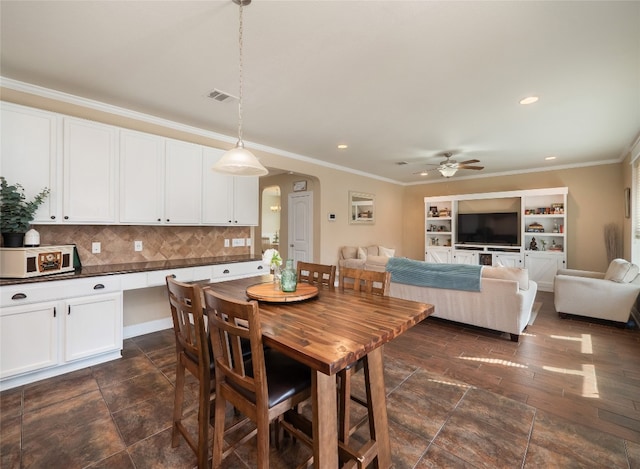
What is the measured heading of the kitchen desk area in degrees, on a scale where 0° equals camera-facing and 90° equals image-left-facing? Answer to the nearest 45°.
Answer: approximately 315°

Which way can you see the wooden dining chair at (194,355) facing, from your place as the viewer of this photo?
facing away from the viewer and to the right of the viewer

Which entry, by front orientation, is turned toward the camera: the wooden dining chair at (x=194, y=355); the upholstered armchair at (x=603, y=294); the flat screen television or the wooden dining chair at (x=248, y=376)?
the flat screen television

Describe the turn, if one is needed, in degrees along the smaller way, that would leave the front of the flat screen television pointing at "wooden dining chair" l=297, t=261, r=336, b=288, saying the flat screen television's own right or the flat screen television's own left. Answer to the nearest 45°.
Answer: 0° — it already faces it

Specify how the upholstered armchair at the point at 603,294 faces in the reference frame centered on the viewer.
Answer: facing to the left of the viewer

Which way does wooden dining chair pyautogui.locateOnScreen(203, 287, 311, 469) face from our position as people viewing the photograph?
facing away from the viewer and to the right of the viewer

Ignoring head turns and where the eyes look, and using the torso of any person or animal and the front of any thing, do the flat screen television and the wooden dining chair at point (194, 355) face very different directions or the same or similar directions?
very different directions

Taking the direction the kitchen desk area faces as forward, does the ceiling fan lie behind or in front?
in front

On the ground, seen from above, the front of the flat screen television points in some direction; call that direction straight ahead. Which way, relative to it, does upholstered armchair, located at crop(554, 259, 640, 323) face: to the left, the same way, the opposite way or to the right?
to the right

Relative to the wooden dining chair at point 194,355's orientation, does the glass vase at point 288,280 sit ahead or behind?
ahead

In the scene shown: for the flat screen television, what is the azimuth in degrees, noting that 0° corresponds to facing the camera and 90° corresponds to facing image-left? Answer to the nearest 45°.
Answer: approximately 0°

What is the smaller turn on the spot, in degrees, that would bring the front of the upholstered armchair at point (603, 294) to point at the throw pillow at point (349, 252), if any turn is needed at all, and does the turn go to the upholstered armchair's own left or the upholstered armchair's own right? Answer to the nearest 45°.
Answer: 0° — it already faces it
